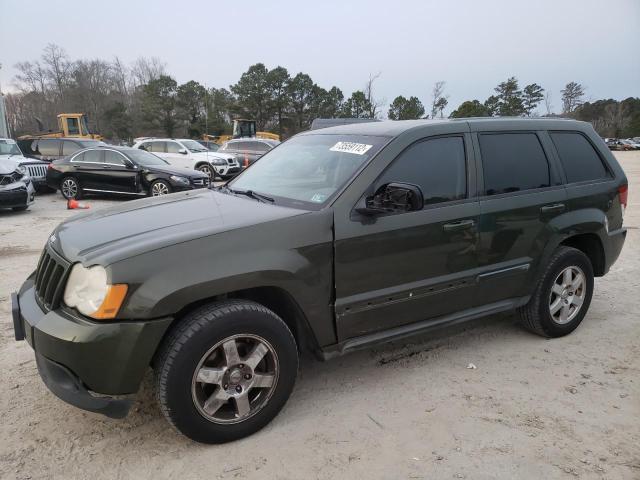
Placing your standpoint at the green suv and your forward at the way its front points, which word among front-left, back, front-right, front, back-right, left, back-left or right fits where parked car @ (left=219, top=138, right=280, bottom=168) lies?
back-right

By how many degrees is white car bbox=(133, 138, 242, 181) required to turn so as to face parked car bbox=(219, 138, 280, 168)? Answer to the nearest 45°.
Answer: approximately 90° to its left

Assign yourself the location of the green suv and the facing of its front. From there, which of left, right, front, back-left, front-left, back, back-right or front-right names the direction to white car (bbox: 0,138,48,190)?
right

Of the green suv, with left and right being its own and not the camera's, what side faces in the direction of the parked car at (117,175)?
right

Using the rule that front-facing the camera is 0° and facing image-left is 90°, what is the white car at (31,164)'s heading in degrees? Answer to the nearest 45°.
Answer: approximately 315°

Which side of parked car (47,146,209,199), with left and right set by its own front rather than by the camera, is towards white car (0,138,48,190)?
back

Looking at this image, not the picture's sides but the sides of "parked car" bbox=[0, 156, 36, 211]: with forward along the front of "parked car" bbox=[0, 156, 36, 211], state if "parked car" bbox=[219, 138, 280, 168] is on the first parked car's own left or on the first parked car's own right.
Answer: on the first parked car's own left

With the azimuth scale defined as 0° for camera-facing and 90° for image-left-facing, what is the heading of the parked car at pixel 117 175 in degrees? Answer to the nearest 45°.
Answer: approximately 315°
